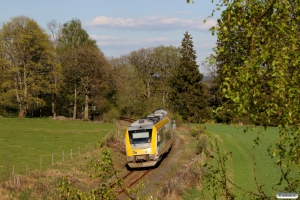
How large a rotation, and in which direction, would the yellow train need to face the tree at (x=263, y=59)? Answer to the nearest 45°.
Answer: approximately 45° to its left

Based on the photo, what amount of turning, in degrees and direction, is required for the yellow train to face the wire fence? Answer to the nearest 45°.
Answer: approximately 45° to its right

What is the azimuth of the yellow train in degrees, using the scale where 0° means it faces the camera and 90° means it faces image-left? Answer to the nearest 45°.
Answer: approximately 45°
